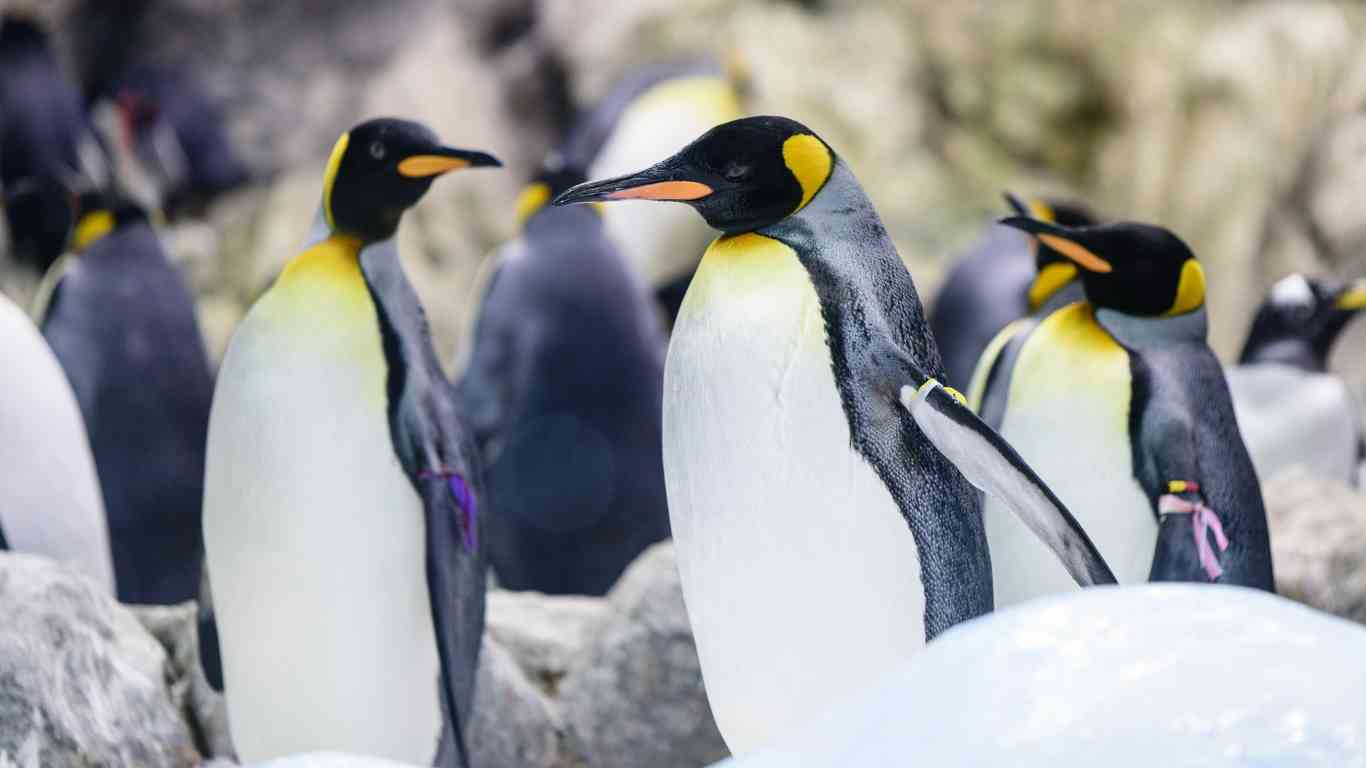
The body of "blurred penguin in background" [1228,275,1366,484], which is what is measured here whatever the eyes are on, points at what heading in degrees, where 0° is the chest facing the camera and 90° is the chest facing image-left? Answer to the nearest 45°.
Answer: approximately 315°

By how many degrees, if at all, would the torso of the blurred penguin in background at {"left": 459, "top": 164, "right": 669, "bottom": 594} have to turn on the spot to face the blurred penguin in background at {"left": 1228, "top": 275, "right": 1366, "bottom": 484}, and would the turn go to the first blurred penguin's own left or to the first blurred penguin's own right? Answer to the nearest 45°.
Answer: approximately 90° to the first blurred penguin's own right

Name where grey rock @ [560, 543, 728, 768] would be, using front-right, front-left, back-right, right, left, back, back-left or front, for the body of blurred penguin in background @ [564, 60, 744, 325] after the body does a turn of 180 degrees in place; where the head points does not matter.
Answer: back-left

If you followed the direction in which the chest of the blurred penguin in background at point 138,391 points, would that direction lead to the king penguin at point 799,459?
no

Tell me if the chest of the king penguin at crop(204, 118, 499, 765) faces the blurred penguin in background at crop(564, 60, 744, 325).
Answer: no

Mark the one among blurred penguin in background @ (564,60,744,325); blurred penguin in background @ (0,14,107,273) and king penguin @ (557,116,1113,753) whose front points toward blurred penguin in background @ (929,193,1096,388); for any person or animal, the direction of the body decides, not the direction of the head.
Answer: blurred penguin in background @ (564,60,744,325)

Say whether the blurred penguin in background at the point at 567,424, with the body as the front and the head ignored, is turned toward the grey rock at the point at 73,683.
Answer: no

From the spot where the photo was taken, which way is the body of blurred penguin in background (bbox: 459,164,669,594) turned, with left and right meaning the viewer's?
facing away from the viewer

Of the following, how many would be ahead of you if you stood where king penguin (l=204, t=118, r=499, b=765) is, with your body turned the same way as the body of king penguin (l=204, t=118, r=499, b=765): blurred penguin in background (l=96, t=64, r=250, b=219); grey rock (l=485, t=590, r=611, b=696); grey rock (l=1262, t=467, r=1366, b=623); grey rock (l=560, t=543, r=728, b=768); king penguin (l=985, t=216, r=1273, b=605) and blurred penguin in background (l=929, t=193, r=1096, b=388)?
0

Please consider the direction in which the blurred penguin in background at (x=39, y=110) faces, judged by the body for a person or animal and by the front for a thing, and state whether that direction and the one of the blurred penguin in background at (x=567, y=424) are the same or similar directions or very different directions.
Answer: same or similar directions

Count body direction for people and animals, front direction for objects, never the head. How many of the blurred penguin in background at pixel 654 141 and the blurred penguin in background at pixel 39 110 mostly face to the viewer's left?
0

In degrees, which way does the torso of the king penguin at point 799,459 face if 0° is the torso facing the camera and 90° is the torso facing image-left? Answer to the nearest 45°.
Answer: approximately 45°

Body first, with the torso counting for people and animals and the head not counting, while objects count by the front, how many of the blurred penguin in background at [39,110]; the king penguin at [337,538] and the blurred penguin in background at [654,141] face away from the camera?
1

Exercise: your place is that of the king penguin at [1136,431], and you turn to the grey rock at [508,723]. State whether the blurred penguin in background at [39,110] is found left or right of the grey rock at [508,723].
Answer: right

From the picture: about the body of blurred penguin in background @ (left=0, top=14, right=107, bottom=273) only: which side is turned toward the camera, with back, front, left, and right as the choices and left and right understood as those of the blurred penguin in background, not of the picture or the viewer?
back
